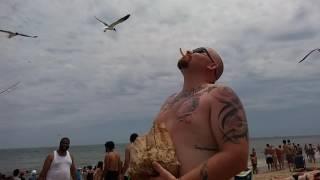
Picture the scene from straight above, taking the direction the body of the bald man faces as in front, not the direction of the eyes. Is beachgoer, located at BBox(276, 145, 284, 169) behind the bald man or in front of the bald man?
behind

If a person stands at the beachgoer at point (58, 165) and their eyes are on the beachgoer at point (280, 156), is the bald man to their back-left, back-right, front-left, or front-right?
back-right

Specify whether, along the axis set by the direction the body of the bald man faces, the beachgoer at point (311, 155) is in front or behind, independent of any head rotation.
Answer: behind

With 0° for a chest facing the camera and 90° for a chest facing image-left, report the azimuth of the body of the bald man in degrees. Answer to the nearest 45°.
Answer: approximately 45°
